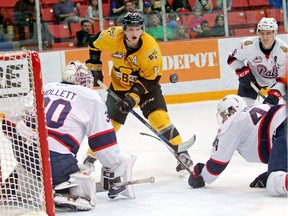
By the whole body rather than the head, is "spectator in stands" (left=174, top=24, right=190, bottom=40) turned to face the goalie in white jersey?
yes

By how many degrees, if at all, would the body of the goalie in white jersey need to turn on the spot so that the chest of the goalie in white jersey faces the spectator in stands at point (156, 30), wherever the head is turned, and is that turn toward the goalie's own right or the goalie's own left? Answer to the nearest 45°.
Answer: approximately 45° to the goalie's own left

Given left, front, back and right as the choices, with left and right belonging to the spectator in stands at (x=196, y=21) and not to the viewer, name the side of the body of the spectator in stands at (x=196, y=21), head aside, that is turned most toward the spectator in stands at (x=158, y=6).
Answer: right

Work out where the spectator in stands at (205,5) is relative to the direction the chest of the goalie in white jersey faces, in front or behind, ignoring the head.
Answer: in front

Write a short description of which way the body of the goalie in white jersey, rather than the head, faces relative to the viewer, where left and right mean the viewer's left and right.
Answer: facing away from the viewer and to the right of the viewer

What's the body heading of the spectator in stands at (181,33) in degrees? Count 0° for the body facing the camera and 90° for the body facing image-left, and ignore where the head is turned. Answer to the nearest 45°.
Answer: approximately 0°

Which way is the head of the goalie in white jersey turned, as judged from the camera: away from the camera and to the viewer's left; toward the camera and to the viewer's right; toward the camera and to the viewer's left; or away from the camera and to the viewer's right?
away from the camera and to the viewer's right

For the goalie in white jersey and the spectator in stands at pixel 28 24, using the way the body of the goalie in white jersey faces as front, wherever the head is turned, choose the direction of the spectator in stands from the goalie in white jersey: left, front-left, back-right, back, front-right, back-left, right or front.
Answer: front-left

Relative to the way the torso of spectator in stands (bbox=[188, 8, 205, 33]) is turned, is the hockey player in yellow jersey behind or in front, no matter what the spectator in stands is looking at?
in front

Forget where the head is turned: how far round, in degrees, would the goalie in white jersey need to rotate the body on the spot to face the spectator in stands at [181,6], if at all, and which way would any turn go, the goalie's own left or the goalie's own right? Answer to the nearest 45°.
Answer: approximately 45° to the goalie's own left
